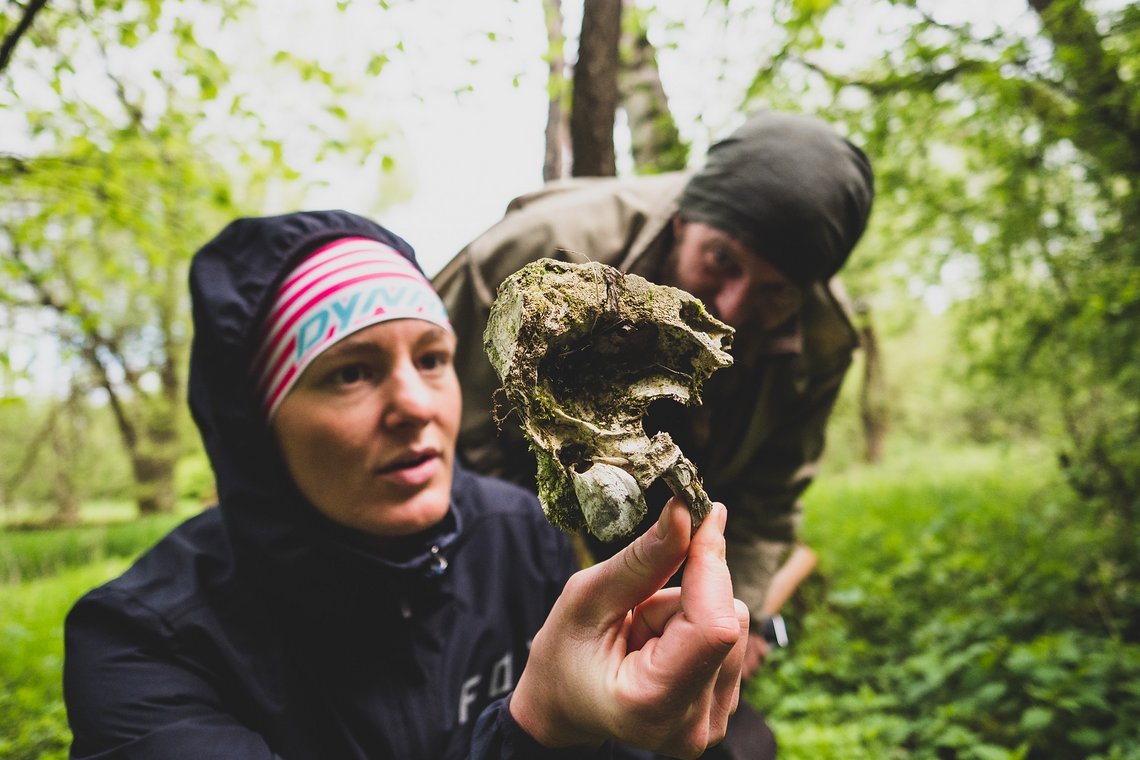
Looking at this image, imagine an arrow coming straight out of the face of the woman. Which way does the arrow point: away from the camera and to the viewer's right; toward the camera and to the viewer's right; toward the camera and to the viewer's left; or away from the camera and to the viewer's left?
toward the camera and to the viewer's right

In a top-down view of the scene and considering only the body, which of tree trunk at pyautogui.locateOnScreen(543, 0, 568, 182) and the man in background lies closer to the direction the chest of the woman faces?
the man in background

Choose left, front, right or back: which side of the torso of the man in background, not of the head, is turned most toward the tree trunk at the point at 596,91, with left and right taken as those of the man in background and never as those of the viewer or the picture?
back

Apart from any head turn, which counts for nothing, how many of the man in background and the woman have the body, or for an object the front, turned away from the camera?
0

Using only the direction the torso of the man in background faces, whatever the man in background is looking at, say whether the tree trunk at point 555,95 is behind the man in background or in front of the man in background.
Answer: behind

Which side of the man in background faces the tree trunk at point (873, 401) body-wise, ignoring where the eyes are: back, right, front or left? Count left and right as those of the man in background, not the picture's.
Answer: back

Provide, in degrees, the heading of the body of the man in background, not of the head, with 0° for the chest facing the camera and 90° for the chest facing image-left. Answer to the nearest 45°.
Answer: approximately 0°

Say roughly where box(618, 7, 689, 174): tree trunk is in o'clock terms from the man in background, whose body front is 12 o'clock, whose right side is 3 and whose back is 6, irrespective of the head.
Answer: The tree trunk is roughly at 6 o'clock from the man in background.
